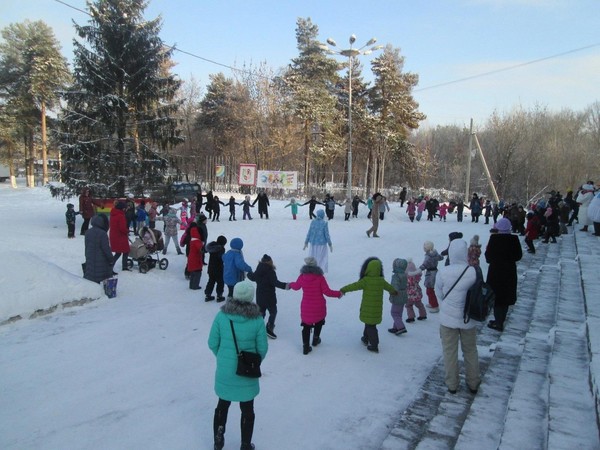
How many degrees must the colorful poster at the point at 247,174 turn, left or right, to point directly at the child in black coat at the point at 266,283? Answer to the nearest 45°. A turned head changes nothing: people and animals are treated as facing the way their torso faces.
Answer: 0° — it already faces them

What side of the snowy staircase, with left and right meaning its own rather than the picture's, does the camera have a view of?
left

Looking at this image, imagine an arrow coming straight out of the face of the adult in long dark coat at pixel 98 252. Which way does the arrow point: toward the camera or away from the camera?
away from the camera

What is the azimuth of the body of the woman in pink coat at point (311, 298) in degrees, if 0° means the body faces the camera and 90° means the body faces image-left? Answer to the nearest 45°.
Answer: approximately 180°

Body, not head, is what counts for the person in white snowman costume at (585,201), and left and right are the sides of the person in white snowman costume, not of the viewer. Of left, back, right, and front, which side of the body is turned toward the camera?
left

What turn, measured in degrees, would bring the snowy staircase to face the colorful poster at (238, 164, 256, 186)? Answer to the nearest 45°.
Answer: approximately 45° to its right

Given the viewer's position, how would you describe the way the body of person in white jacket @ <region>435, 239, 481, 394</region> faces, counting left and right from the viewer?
facing away from the viewer

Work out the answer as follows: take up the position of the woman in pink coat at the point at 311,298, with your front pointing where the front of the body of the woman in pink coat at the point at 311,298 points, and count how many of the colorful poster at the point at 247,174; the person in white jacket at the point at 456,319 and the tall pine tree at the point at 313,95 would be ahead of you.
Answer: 2

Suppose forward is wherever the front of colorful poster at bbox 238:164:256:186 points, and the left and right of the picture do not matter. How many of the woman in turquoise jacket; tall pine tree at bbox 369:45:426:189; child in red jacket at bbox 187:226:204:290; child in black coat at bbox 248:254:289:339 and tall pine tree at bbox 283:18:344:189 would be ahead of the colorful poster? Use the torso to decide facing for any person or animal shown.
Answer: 3

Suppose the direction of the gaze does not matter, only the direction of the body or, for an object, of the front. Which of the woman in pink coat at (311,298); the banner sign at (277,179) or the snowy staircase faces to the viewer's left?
the snowy staircase

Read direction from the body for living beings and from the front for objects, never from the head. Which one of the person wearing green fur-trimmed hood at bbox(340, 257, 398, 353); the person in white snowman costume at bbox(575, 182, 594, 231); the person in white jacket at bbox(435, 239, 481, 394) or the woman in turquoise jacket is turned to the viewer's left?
the person in white snowman costume at bbox(575, 182, 594, 231)

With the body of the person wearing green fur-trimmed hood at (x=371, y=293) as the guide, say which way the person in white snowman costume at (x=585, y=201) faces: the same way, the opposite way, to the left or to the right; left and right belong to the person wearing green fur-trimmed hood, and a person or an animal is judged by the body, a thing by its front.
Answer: to the left

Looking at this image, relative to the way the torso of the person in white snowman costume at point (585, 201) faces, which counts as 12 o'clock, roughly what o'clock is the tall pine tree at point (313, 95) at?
The tall pine tree is roughly at 1 o'clock from the person in white snowman costume.
